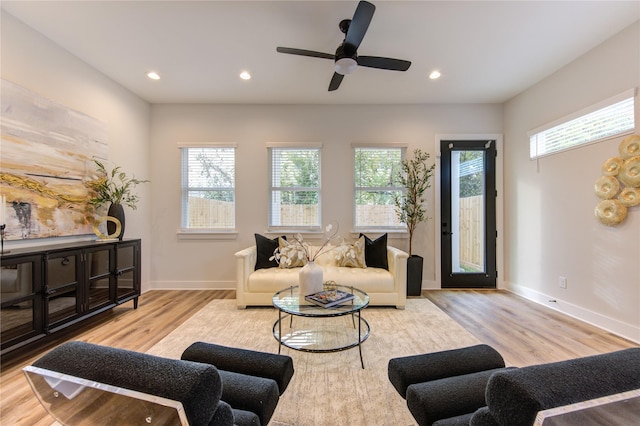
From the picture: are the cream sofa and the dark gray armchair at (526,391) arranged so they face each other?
yes

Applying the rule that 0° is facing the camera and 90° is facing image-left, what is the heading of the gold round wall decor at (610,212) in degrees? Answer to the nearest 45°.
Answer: approximately 45°

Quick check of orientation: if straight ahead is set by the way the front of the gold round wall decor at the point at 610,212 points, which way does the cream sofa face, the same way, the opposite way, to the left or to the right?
to the left

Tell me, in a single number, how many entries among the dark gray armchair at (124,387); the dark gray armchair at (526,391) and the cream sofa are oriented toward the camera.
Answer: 1

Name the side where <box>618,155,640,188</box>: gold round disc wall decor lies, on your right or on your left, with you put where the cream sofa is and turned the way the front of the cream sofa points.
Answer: on your left

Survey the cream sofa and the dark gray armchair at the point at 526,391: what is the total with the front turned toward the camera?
1

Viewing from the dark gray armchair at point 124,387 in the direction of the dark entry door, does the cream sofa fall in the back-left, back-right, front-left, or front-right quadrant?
front-left

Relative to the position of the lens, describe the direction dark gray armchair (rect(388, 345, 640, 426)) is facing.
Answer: facing away from the viewer and to the left of the viewer

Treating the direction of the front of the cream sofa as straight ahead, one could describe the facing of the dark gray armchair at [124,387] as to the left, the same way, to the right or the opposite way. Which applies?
the opposite way

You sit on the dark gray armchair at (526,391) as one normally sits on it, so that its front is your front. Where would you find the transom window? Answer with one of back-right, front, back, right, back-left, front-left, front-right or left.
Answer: front-right

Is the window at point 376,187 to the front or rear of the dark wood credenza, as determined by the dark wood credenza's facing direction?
to the front

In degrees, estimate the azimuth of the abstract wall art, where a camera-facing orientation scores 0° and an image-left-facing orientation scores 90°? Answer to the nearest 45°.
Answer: approximately 315°

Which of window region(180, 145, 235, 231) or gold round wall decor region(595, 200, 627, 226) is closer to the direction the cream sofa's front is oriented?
the gold round wall decor

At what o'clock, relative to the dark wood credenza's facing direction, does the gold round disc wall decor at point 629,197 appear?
The gold round disc wall decor is roughly at 12 o'clock from the dark wood credenza.

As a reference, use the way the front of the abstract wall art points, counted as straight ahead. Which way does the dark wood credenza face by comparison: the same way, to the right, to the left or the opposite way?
the same way

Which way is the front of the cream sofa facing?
toward the camera

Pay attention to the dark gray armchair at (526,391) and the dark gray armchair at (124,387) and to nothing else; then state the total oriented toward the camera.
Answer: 0

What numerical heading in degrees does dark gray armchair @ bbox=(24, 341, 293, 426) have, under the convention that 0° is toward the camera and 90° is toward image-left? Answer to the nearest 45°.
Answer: approximately 225°

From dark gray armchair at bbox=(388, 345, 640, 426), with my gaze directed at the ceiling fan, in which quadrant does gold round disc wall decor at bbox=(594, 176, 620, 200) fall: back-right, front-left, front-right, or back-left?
front-right

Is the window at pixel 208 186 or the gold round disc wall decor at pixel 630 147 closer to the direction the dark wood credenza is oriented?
the gold round disc wall decor

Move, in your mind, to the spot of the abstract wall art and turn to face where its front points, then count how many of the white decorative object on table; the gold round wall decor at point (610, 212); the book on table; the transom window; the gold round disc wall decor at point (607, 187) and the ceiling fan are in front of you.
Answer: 6
